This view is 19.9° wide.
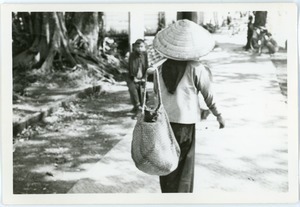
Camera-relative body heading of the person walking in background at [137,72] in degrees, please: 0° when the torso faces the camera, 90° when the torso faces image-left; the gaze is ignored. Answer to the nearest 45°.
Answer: approximately 315°
